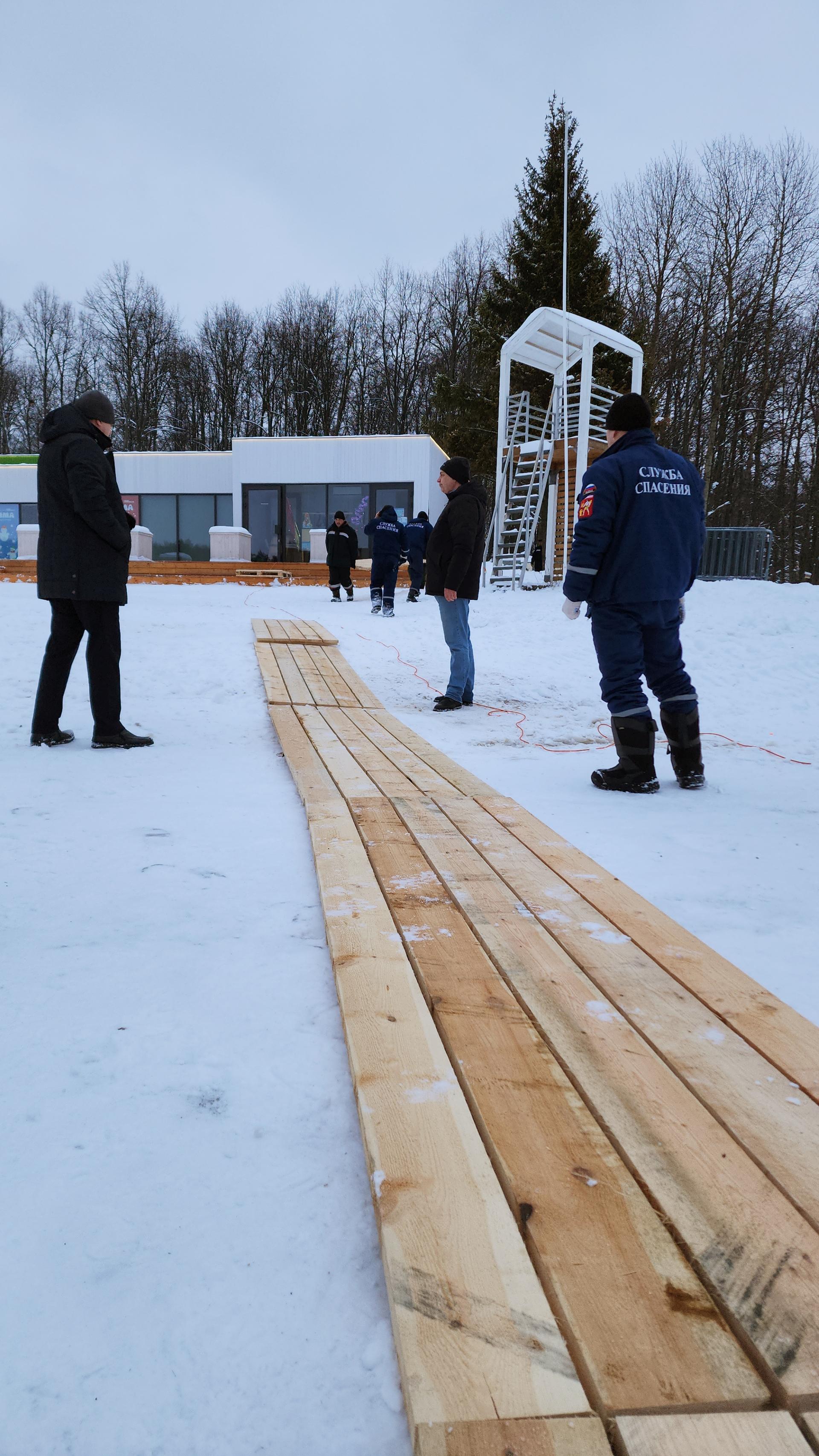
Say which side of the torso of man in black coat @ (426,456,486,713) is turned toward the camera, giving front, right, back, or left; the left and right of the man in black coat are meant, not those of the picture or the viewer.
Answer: left

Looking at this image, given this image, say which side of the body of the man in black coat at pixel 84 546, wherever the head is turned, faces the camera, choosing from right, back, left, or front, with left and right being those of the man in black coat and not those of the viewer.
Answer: right

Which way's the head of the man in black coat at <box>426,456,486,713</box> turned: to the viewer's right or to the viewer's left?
to the viewer's left

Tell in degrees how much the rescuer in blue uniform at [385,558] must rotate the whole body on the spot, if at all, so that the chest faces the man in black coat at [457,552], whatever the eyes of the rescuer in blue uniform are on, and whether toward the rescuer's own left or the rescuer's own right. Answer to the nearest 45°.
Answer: approximately 180°

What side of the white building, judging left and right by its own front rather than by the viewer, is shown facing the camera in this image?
front

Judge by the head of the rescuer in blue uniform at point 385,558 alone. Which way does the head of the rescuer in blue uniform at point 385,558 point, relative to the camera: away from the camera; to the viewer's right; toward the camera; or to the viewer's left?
away from the camera

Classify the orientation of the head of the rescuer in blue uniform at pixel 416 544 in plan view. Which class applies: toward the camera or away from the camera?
away from the camera

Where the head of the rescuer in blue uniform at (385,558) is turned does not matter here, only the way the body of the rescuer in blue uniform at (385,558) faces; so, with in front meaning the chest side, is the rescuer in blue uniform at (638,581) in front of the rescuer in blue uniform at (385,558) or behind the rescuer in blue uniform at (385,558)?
behind

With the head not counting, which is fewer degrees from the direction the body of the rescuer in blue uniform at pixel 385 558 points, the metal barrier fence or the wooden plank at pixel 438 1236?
the metal barrier fence

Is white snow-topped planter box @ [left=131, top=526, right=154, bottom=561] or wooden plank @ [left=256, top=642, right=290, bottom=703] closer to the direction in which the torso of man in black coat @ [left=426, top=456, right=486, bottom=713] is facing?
the wooden plank

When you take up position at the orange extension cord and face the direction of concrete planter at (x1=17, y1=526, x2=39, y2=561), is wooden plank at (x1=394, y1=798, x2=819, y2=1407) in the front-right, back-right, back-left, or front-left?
back-left

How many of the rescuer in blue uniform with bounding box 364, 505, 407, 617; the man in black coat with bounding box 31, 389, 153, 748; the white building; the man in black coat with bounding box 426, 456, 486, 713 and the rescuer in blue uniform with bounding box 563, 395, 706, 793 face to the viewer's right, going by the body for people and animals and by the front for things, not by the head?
1

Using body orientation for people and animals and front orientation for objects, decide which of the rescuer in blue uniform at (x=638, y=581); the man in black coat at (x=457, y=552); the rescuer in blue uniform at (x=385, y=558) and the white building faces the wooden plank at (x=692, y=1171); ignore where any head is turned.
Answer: the white building

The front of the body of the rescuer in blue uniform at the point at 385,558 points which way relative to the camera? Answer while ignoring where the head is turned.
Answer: away from the camera

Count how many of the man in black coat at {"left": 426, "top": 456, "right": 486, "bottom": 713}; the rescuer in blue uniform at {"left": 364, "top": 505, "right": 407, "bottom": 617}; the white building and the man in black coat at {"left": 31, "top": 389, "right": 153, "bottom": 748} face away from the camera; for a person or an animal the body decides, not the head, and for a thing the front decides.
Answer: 1

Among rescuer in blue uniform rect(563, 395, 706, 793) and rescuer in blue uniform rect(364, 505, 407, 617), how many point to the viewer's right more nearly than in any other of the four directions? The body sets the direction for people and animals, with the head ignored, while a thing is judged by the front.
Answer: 0
